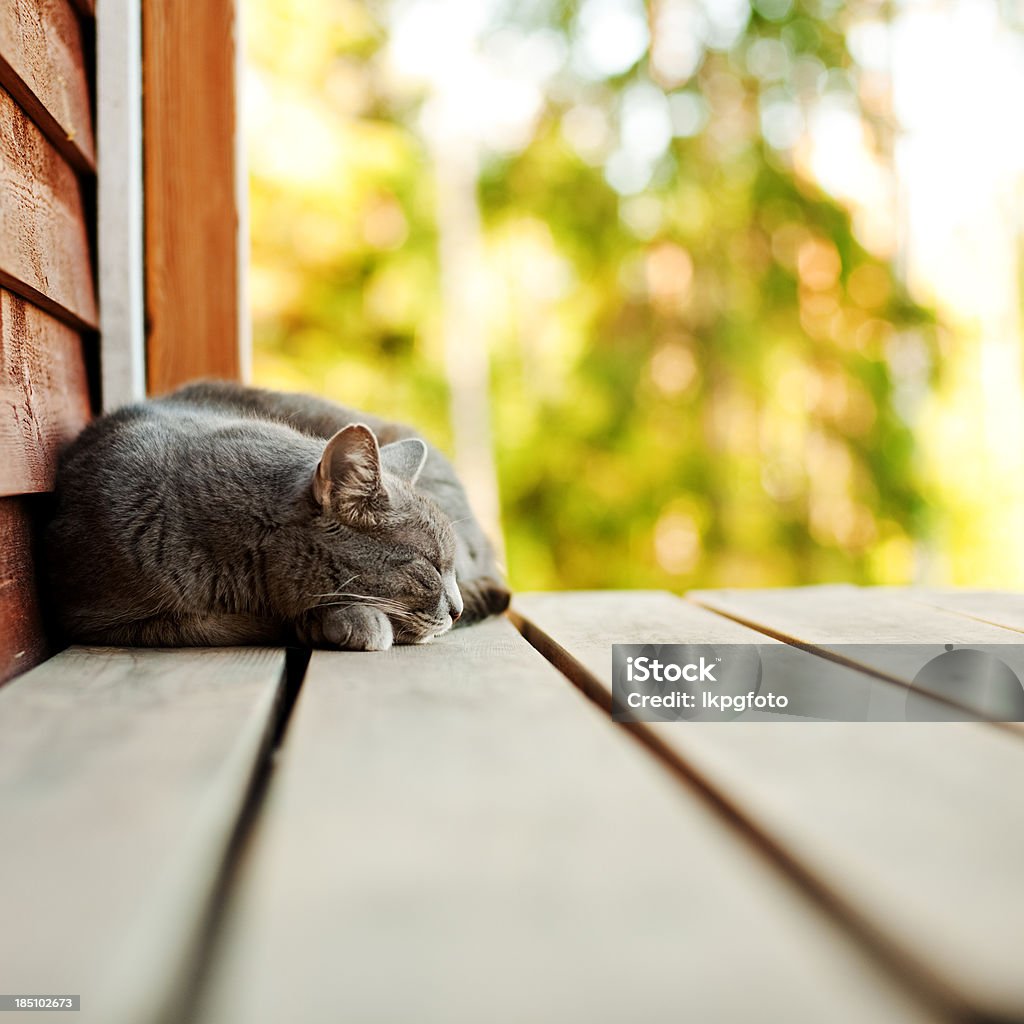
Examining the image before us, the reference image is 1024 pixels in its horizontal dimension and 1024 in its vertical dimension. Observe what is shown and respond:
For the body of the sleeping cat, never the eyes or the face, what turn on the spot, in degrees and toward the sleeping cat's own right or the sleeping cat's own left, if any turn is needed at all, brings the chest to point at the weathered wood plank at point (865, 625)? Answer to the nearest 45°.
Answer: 0° — it already faces it

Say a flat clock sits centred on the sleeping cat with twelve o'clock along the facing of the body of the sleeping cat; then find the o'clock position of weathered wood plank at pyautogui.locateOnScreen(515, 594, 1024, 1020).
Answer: The weathered wood plank is roughly at 2 o'clock from the sleeping cat.

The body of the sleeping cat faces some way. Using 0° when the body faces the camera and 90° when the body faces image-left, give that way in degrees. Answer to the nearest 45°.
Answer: approximately 270°
